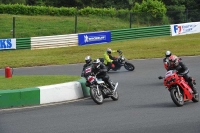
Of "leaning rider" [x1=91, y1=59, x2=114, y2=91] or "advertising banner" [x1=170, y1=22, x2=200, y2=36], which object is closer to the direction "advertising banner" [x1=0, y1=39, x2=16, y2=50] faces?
the leaning rider

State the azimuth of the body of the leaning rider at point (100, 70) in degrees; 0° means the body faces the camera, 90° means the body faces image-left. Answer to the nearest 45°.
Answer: approximately 45°

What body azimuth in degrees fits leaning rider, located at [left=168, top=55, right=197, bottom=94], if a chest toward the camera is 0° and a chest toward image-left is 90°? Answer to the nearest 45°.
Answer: approximately 45°

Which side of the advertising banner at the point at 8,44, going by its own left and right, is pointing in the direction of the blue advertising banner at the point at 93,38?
left

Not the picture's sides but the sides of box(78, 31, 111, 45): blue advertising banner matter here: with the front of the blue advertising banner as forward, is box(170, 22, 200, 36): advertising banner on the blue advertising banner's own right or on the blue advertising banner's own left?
on the blue advertising banner's own left

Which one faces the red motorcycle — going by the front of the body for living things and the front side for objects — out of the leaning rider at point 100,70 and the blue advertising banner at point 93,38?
the blue advertising banner

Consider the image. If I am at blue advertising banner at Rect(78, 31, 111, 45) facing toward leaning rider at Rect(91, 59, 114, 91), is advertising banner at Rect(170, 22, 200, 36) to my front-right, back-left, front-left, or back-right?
back-left

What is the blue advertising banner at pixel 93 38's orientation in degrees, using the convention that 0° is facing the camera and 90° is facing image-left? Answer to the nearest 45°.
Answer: approximately 0°

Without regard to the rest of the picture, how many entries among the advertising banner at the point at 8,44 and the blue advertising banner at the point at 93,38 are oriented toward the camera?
2
